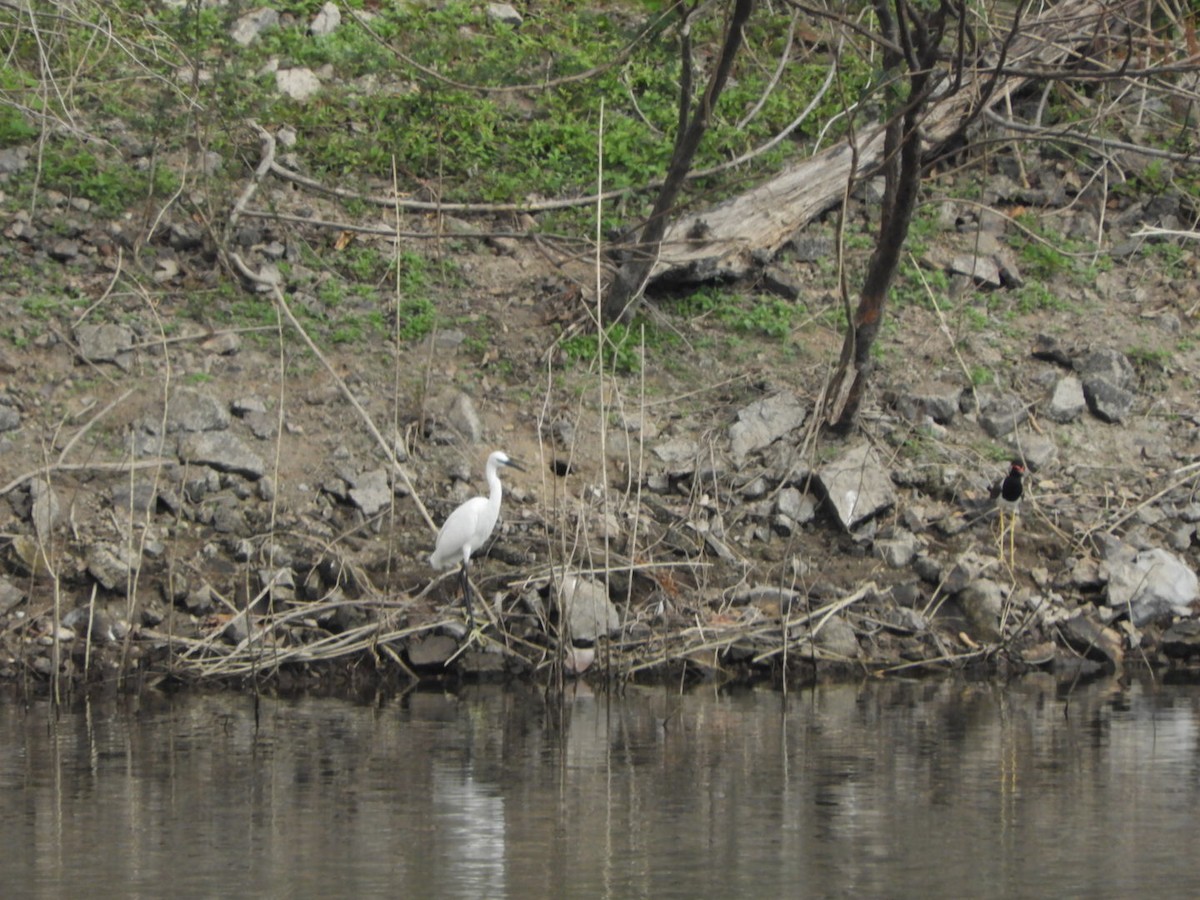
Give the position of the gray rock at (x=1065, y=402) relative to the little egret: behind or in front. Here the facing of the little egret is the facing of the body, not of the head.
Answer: in front

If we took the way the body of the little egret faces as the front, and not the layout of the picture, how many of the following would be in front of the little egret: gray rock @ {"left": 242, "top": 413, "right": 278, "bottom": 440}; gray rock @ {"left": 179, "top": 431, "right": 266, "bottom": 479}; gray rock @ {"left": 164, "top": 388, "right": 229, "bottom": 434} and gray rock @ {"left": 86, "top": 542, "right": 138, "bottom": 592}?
0

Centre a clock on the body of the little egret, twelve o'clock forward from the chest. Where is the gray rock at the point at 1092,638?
The gray rock is roughly at 12 o'clock from the little egret.

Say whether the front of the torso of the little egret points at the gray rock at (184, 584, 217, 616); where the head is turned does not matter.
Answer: no

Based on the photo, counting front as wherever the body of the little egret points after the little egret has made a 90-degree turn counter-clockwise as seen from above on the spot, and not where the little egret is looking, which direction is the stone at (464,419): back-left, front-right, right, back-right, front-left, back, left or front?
front

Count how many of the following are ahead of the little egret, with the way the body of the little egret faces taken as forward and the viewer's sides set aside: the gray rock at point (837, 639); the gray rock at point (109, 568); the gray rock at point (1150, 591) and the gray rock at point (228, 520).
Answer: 2

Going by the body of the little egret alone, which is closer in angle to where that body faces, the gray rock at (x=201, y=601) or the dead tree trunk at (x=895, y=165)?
the dead tree trunk

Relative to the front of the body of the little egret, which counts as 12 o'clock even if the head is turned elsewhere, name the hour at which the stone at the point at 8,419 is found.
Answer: The stone is roughly at 7 o'clock from the little egret.

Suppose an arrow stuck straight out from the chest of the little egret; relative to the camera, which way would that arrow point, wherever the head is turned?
to the viewer's right

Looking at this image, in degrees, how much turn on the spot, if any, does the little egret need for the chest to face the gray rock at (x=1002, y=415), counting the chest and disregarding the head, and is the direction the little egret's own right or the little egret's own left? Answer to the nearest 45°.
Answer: approximately 45° to the little egret's own left

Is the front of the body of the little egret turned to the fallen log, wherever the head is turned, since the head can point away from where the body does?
no

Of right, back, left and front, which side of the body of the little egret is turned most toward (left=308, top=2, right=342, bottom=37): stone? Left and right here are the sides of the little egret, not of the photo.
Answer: left

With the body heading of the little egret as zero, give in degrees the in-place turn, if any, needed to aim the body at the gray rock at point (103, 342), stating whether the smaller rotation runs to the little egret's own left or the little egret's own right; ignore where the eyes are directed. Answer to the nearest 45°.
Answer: approximately 135° to the little egret's own left

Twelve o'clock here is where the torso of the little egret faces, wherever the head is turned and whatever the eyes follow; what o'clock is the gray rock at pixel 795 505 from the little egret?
The gray rock is roughly at 11 o'clock from the little egret.

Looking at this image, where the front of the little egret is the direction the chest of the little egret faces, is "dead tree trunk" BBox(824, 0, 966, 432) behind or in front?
in front

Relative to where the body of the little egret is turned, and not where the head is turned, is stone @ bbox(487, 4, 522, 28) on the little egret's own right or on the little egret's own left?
on the little egret's own left

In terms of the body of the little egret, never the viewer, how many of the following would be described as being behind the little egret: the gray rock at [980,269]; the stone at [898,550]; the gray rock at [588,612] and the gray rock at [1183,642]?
0

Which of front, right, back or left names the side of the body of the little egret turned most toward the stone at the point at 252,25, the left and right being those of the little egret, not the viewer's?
left

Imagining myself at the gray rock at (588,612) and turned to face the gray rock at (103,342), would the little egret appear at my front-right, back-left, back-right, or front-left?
front-left
